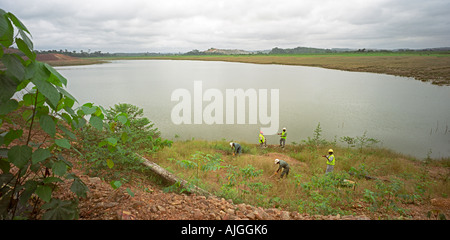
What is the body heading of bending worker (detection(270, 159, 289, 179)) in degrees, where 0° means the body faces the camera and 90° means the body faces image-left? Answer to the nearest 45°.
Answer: approximately 90°

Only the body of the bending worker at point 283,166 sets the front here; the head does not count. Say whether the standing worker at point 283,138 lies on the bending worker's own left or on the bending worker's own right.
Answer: on the bending worker's own right
